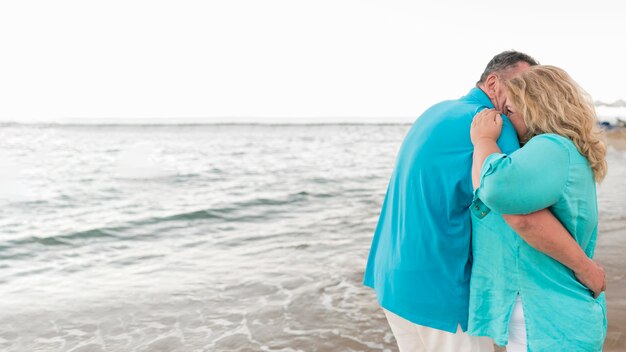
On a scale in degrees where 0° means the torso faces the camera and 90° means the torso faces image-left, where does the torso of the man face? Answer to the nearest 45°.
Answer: approximately 225°

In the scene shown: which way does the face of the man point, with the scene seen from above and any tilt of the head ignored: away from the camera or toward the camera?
away from the camera
